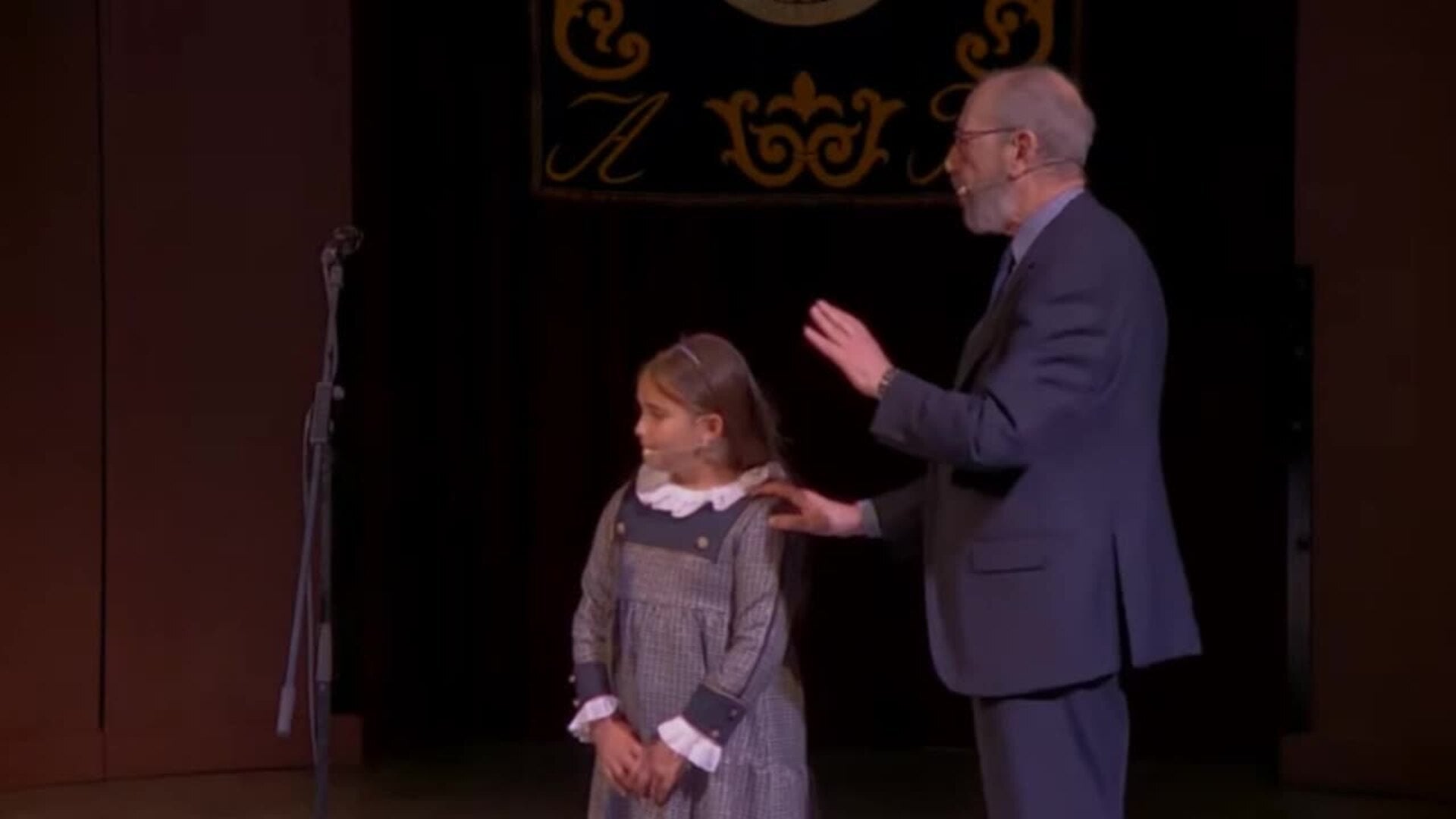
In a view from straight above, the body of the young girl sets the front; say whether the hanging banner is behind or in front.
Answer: behind

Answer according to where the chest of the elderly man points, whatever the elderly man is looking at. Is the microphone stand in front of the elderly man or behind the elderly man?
in front

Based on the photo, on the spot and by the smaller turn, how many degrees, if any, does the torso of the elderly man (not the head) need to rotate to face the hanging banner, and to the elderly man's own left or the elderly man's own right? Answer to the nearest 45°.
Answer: approximately 90° to the elderly man's own right

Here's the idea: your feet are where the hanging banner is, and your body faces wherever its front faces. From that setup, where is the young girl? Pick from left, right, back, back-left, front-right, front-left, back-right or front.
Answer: front

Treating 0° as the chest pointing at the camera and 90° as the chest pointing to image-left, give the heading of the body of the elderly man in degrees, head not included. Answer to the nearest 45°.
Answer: approximately 90°

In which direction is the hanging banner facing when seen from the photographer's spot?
facing the viewer

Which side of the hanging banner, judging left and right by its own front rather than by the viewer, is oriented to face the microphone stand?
front

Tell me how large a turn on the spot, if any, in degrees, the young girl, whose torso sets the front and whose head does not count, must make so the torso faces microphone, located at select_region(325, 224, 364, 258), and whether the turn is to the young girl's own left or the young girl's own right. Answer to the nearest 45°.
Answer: approximately 90° to the young girl's own right

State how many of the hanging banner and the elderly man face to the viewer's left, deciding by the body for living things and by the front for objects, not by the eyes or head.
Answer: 1

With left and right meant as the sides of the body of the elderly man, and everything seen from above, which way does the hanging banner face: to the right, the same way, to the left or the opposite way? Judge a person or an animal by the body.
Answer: to the left

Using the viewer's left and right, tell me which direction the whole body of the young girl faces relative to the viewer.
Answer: facing the viewer and to the left of the viewer

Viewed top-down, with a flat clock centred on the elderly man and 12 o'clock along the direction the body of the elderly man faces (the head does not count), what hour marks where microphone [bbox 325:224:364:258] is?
The microphone is roughly at 1 o'clock from the elderly man.

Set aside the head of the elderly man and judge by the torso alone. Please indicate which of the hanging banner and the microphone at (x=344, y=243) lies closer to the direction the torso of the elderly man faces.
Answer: the microphone

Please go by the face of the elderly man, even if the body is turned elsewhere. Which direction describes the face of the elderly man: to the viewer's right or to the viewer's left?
to the viewer's left

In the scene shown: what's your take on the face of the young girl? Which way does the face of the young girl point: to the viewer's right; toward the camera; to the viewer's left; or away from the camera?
to the viewer's left
